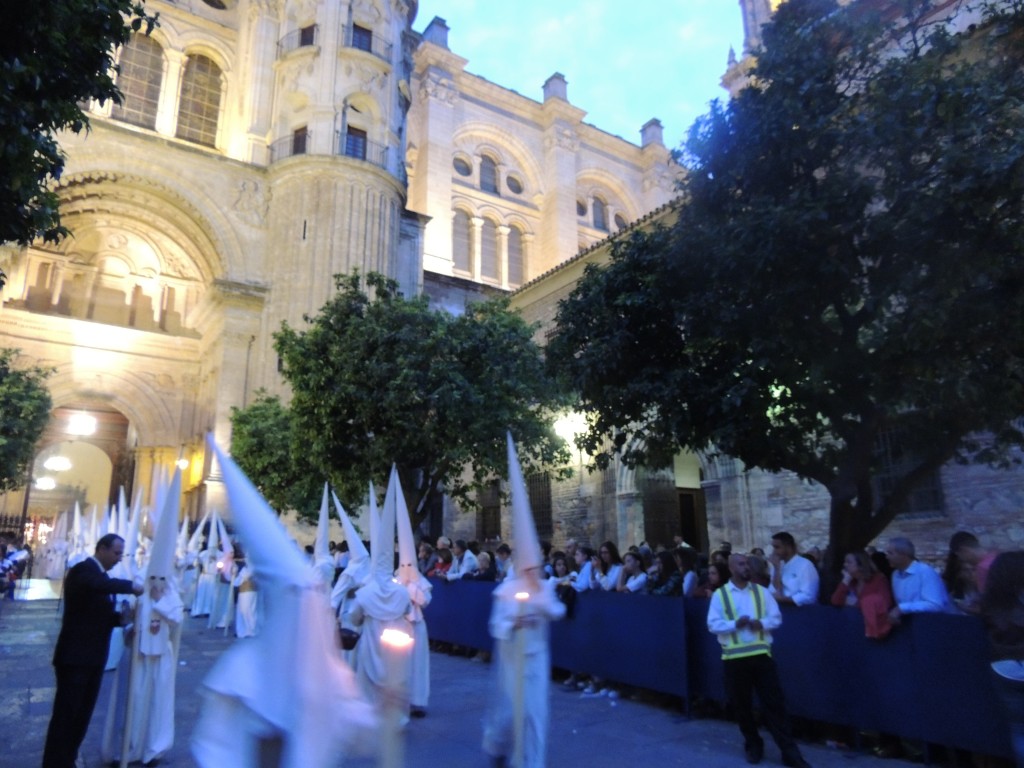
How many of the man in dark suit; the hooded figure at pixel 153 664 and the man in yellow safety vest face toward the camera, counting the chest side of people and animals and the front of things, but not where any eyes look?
2

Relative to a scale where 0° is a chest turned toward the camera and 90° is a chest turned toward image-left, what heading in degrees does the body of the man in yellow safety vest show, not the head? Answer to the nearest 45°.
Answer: approximately 0°

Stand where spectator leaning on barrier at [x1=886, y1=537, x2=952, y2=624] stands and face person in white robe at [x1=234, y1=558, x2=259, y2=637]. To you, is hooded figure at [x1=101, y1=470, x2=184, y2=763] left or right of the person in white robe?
left

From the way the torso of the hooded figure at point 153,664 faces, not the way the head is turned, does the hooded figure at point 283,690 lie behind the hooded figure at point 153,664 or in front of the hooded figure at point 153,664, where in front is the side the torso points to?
in front

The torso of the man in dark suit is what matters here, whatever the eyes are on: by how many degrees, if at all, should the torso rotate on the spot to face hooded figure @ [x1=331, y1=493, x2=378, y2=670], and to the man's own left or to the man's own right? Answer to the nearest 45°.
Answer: approximately 45° to the man's own left

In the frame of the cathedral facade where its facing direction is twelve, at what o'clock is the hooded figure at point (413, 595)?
The hooded figure is roughly at 10 o'clock from the cathedral facade.

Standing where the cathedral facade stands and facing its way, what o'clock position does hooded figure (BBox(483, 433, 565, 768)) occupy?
The hooded figure is roughly at 12 o'clock from the cathedral facade.

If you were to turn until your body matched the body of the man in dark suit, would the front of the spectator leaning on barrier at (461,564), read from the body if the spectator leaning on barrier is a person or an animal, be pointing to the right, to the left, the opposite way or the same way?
the opposite way

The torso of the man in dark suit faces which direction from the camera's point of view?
to the viewer's right
